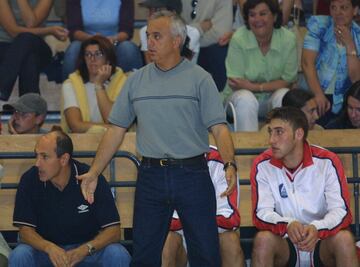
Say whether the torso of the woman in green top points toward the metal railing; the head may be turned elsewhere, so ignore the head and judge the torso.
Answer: yes

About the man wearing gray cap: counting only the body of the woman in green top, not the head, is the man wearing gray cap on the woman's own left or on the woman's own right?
on the woman's own right

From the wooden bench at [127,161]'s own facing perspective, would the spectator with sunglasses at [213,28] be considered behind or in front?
behind

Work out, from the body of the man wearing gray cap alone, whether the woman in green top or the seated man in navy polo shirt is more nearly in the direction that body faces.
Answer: the seated man in navy polo shirt

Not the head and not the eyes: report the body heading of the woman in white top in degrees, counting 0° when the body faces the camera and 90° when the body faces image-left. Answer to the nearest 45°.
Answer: approximately 0°

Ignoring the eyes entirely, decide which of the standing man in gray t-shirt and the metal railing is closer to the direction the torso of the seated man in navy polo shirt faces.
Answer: the standing man in gray t-shirt
